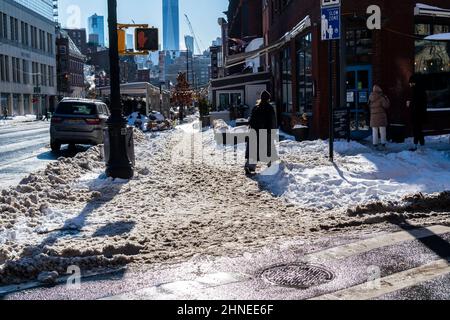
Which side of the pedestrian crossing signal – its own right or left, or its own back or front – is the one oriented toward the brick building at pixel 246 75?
back

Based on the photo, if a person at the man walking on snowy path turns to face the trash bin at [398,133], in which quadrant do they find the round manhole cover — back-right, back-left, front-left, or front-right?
back-right

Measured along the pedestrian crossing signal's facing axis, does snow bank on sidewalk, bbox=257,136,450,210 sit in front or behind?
in front
